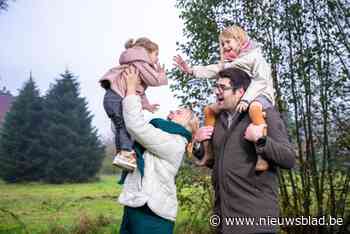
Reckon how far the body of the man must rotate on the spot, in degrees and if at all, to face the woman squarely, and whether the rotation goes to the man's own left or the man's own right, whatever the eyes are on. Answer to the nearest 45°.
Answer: approximately 45° to the man's own right

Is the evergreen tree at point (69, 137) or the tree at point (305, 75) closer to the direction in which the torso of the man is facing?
the evergreen tree

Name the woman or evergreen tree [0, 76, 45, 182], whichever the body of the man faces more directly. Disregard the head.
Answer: the woman

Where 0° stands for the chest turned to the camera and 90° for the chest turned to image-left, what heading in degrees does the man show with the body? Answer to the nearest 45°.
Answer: approximately 45°

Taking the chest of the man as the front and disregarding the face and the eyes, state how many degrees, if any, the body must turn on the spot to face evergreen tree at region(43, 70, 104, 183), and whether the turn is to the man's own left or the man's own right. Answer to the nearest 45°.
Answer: approximately 90° to the man's own right
